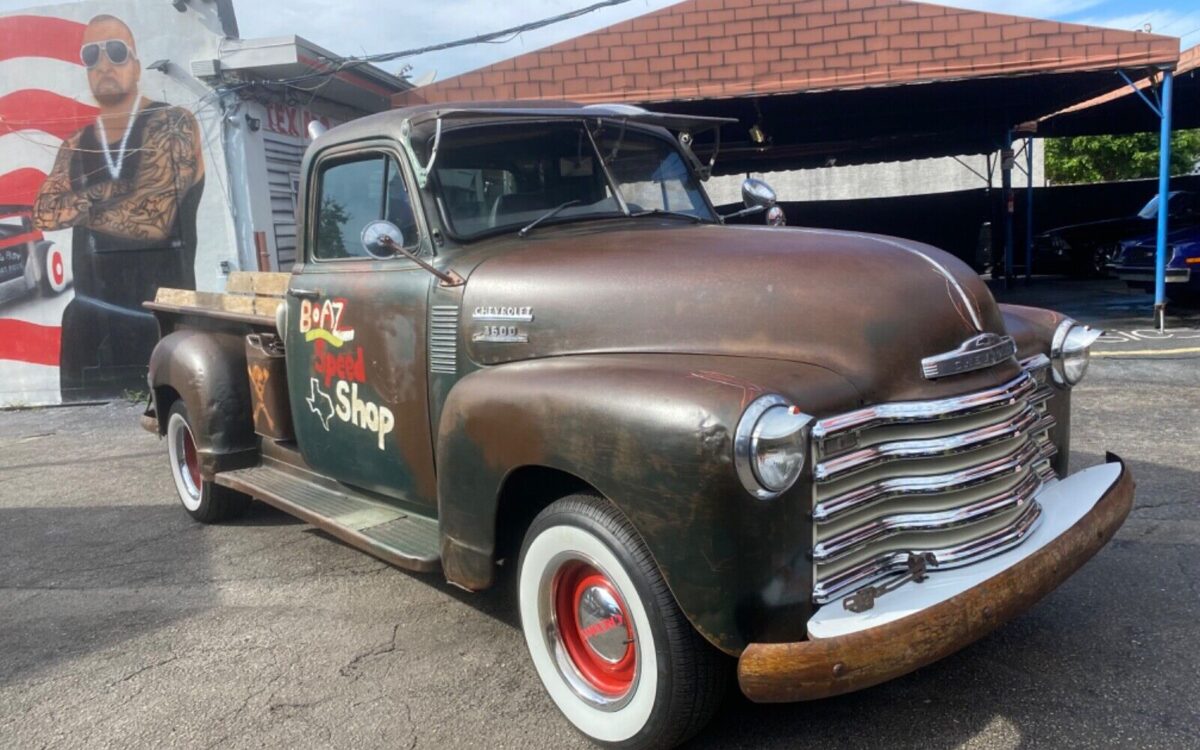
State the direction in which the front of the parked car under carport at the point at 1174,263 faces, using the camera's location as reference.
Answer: facing the viewer and to the left of the viewer

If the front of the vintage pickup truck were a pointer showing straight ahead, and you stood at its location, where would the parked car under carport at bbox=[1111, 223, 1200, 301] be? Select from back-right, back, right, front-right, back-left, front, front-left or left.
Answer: left

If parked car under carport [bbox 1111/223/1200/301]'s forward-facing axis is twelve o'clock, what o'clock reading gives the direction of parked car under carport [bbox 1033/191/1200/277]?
parked car under carport [bbox 1033/191/1200/277] is roughly at 4 o'clock from parked car under carport [bbox 1111/223/1200/301].

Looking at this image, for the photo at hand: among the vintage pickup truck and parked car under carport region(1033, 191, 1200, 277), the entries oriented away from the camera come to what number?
0

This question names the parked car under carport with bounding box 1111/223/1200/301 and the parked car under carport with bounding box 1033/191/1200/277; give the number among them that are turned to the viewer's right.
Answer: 0

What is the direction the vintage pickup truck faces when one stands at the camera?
facing the viewer and to the right of the viewer
